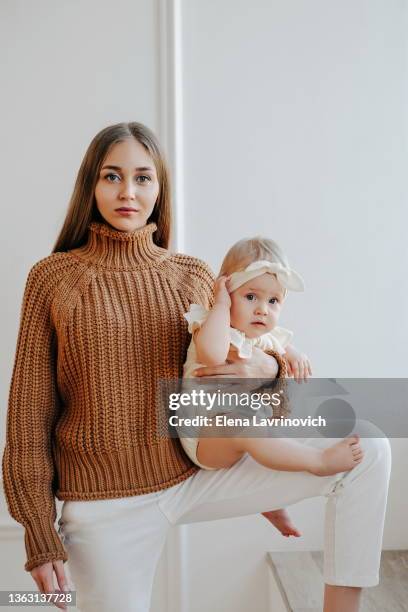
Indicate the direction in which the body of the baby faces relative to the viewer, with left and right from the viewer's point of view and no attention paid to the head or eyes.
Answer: facing the viewer and to the right of the viewer

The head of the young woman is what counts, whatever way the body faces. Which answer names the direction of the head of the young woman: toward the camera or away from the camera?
toward the camera

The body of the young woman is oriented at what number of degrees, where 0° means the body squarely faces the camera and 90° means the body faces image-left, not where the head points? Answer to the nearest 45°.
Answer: approximately 0°

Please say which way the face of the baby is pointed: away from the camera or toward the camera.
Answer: toward the camera
